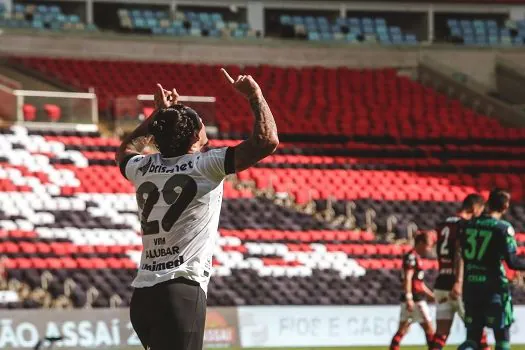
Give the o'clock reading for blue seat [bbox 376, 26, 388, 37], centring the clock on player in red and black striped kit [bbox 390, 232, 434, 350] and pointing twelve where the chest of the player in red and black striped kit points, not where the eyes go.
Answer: The blue seat is roughly at 9 o'clock from the player in red and black striped kit.

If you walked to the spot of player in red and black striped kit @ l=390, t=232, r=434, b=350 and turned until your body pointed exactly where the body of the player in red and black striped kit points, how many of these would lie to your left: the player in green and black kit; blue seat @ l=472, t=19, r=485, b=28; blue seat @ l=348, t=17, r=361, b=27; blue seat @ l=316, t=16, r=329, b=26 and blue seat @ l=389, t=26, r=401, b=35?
4

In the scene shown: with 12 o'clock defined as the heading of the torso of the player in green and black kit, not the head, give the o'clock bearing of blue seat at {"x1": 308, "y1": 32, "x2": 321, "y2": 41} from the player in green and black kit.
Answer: The blue seat is roughly at 10 o'clock from the player in green and black kit.

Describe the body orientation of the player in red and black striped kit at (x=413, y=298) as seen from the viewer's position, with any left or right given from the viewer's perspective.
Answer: facing to the right of the viewer

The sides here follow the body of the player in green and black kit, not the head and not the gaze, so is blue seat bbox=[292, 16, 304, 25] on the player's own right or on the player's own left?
on the player's own left

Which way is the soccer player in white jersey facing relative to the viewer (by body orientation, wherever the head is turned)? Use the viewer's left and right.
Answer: facing away from the viewer and to the right of the viewer
